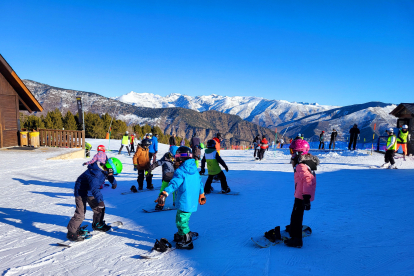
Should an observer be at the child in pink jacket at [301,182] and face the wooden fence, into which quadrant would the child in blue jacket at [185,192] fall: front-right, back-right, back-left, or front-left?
front-left

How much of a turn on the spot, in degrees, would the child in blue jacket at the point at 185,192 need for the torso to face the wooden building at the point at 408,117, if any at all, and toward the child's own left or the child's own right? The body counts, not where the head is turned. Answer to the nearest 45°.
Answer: approximately 90° to the child's own right

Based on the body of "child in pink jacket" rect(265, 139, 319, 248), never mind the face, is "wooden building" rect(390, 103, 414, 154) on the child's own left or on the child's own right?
on the child's own right

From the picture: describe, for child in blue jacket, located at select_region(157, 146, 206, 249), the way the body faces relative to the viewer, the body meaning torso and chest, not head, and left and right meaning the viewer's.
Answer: facing away from the viewer and to the left of the viewer

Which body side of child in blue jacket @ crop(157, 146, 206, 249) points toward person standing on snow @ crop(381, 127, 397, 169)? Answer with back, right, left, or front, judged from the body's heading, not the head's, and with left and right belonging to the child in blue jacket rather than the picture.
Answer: right

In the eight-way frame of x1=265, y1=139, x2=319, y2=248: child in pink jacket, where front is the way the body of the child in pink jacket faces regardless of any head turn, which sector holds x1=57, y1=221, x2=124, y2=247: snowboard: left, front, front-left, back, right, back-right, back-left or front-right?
front

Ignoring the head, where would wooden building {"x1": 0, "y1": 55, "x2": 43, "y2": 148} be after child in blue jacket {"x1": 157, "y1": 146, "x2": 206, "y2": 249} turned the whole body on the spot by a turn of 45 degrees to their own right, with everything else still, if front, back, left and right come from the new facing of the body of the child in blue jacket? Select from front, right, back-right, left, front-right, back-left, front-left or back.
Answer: front-left

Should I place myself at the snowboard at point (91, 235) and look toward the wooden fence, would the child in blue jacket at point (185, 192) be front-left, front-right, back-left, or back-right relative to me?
back-right

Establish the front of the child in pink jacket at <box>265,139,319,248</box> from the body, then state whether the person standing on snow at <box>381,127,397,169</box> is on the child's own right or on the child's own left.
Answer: on the child's own right

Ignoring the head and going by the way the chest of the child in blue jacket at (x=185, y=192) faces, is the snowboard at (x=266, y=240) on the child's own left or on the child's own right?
on the child's own right

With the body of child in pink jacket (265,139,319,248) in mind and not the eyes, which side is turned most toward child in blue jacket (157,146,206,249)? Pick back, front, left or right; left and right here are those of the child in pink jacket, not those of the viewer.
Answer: front

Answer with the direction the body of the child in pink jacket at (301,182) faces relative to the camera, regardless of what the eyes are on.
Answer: to the viewer's left

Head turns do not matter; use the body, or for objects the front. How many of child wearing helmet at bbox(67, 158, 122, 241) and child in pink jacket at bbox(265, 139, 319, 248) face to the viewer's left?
1

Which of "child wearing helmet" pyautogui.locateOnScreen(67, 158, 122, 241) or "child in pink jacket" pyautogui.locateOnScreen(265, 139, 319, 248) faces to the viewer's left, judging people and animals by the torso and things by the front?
the child in pink jacket
